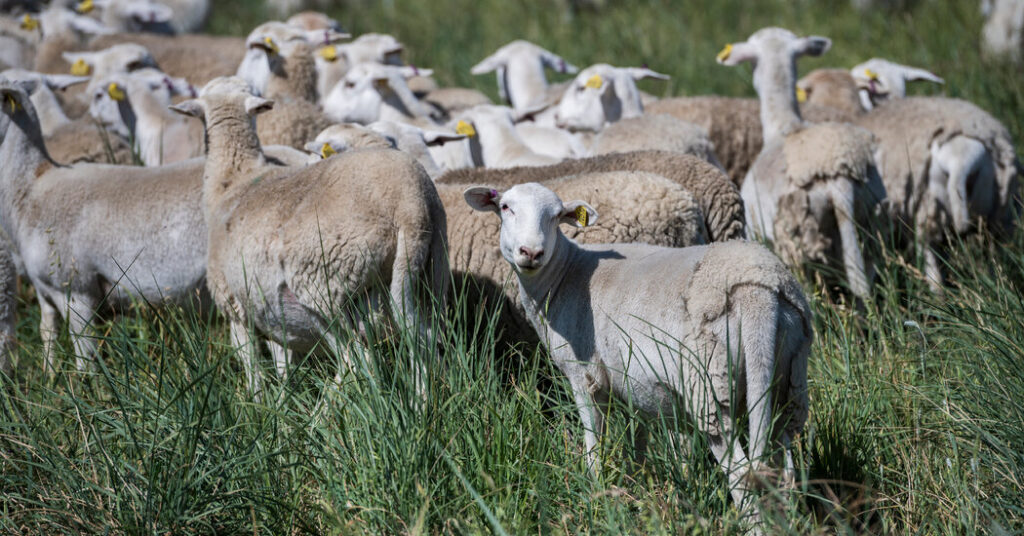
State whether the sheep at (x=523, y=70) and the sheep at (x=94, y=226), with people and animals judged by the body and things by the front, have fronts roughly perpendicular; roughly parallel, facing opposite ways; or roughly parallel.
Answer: roughly perpendicular

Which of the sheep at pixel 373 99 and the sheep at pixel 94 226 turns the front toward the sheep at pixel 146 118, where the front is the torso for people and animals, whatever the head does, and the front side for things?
the sheep at pixel 373 99

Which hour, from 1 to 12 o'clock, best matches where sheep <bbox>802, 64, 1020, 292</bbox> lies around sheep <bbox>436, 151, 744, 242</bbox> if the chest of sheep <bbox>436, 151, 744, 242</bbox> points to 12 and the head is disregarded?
sheep <bbox>802, 64, 1020, 292</bbox> is roughly at 5 o'clock from sheep <bbox>436, 151, 744, 242</bbox>.

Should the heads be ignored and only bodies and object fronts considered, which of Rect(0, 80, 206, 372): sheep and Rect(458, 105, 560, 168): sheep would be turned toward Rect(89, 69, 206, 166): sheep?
Rect(458, 105, 560, 168): sheep

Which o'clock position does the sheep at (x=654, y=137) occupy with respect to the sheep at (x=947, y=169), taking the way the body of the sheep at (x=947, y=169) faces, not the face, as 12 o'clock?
the sheep at (x=654, y=137) is roughly at 10 o'clock from the sheep at (x=947, y=169).

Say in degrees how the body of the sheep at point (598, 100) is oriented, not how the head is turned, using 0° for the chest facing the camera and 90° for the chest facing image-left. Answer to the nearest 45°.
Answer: approximately 90°

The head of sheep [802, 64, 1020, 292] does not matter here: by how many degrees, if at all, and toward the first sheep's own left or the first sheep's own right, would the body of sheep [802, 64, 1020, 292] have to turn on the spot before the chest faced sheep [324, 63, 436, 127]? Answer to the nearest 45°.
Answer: approximately 45° to the first sheep's own left

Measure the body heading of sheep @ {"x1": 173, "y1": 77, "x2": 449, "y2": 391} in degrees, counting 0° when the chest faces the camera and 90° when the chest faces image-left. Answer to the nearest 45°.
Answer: approximately 135°

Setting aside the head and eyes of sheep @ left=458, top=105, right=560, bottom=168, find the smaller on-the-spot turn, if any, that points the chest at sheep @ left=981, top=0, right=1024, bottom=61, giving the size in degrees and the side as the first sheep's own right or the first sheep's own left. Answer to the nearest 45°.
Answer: approximately 135° to the first sheep's own right
